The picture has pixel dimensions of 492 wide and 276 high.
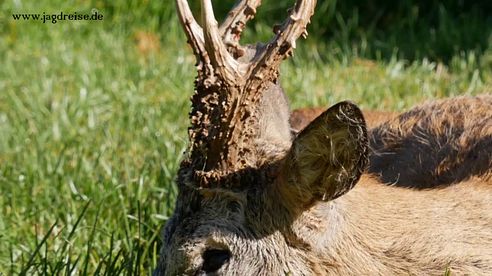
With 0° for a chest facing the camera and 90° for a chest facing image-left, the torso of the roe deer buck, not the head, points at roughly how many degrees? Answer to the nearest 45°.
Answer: approximately 90°
